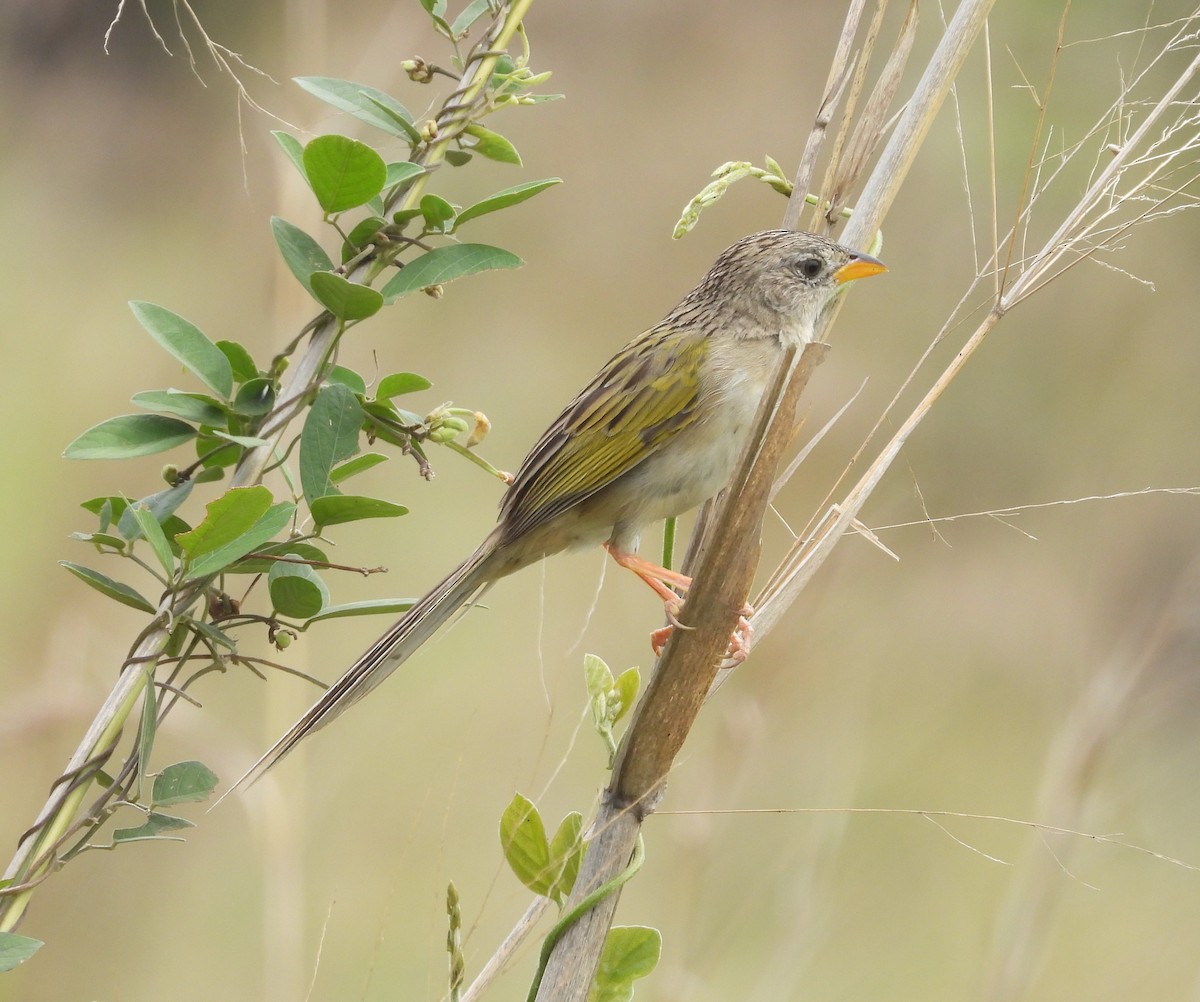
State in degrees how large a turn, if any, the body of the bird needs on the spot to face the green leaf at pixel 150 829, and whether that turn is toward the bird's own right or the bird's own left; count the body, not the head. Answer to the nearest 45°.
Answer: approximately 180°

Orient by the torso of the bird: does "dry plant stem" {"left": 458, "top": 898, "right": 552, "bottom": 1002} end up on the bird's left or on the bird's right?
on the bird's right

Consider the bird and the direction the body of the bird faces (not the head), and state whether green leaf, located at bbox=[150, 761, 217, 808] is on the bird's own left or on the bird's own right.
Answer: on the bird's own right

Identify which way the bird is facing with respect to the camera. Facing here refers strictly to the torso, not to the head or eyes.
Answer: to the viewer's right

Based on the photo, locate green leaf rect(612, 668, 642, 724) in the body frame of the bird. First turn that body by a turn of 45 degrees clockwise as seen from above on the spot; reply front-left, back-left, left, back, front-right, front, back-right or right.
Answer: front-right

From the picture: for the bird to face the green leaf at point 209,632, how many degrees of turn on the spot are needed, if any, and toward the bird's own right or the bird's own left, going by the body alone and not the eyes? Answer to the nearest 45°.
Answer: approximately 180°

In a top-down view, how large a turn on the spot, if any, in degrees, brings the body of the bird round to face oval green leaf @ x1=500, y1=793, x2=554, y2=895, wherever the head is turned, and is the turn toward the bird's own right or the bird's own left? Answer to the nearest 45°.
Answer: approximately 90° to the bird's own right

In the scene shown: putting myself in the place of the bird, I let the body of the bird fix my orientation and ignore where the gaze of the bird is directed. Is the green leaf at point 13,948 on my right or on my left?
on my right
